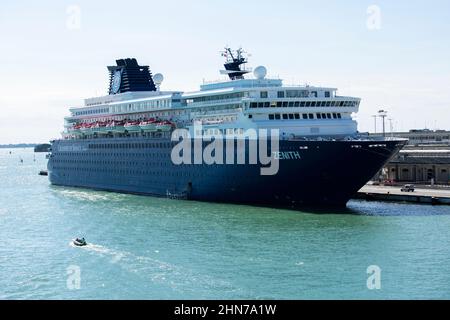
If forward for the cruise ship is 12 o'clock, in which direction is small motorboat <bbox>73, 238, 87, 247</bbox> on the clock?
The small motorboat is roughly at 3 o'clock from the cruise ship.

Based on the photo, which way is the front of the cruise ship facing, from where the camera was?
facing the viewer and to the right of the viewer
